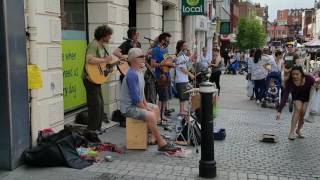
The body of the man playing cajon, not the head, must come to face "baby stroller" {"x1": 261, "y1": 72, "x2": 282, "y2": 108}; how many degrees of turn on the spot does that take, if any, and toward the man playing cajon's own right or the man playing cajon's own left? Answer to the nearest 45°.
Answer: approximately 45° to the man playing cajon's own left

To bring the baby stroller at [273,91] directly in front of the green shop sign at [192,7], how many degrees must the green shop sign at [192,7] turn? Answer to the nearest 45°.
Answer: approximately 45° to its left

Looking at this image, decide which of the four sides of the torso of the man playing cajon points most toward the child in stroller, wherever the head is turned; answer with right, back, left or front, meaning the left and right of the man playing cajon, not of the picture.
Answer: left

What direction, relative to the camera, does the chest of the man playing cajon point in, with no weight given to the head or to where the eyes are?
to the viewer's right

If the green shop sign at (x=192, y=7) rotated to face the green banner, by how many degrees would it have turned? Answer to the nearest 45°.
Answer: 0° — it already faces it

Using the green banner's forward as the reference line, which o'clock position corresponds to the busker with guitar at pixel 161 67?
The busker with guitar is roughly at 10 o'clock from the green banner.
